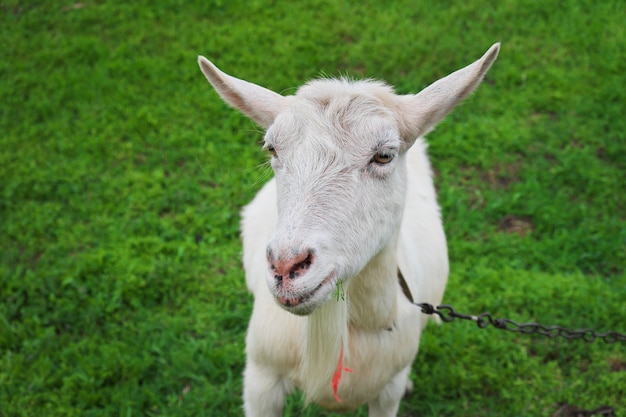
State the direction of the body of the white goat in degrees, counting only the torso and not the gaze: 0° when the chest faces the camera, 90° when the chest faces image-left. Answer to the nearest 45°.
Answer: approximately 0°
